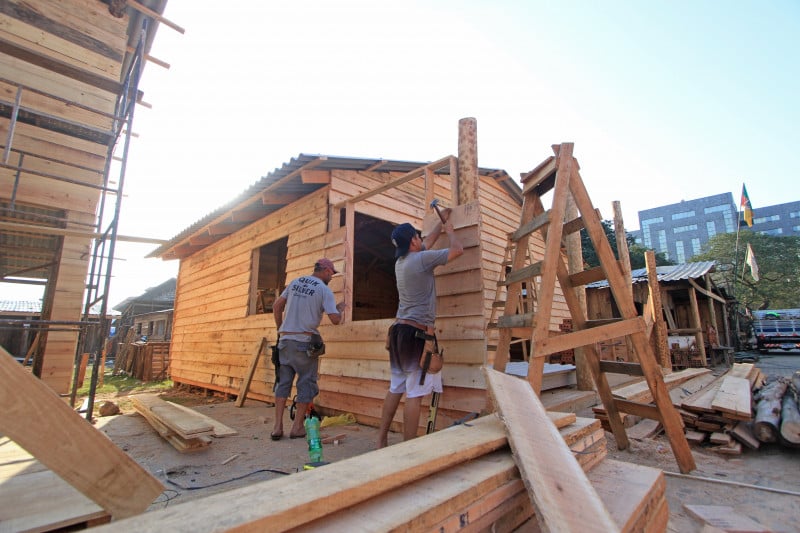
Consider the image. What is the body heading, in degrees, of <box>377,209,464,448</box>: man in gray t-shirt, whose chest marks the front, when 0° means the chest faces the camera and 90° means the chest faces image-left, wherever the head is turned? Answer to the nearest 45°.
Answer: approximately 225°

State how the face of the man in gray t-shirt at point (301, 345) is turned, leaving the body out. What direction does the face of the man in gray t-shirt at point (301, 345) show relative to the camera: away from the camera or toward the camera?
away from the camera

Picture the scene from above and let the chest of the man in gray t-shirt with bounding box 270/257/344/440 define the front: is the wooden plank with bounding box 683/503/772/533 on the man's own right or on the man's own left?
on the man's own right

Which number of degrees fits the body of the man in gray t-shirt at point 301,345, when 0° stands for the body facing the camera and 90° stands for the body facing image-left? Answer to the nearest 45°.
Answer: approximately 225°

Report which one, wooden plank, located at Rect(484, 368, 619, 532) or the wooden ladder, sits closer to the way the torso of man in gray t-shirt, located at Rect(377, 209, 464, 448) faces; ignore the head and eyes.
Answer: the wooden ladder

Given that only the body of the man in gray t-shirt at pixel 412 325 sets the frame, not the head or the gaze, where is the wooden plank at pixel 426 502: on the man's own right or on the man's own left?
on the man's own right

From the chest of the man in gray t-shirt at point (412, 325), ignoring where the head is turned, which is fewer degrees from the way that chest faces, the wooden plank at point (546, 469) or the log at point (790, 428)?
the log

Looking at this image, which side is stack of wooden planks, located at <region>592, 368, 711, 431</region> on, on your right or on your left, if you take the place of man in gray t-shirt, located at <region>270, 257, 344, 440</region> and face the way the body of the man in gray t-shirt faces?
on your right

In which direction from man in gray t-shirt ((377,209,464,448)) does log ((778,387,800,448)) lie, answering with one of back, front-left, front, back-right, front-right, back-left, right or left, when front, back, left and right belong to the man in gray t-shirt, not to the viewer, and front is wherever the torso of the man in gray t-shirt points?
front-right

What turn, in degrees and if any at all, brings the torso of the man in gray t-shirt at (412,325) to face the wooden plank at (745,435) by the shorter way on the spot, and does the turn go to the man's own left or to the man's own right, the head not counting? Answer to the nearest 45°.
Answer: approximately 45° to the man's own right

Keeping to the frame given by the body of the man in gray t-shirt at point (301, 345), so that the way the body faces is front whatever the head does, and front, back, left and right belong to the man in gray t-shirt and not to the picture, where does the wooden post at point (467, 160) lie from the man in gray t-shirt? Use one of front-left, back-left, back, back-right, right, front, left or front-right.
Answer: right

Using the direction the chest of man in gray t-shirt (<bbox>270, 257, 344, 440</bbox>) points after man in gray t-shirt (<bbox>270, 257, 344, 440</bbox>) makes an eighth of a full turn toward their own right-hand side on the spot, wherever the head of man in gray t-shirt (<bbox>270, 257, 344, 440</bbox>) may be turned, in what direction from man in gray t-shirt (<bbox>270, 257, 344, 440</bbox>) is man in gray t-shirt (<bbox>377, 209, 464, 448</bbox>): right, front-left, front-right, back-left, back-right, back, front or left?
front-right

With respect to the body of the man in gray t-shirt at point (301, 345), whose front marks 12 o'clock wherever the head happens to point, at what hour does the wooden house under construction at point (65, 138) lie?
The wooden house under construction is roughly at 8 o'clock from the man in gray t-shirt.
